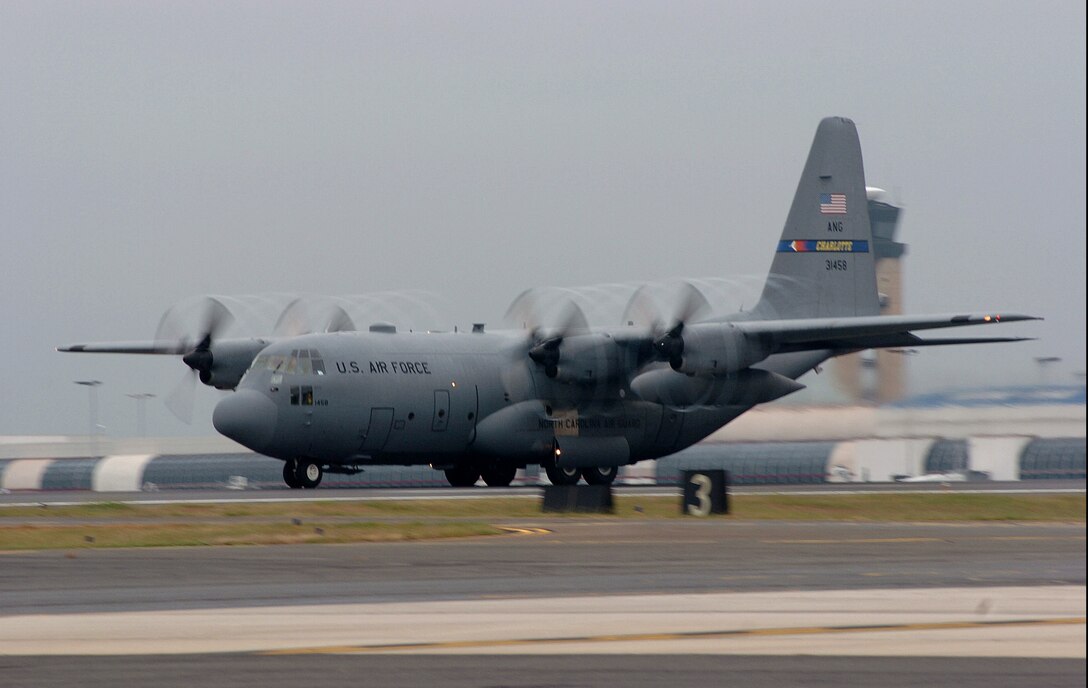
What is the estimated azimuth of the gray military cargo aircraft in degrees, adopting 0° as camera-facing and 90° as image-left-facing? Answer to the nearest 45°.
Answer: approximately 45°
